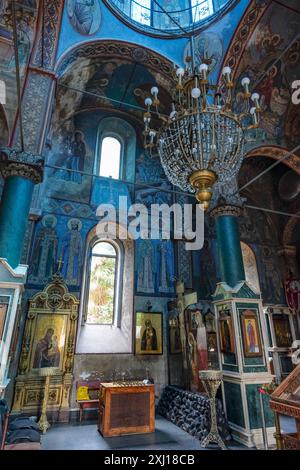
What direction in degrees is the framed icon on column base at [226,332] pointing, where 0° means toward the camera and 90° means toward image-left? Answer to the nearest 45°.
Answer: approximately 45°

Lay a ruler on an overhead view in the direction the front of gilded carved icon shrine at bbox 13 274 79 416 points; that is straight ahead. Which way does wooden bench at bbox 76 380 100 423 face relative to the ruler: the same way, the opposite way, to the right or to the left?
the same way

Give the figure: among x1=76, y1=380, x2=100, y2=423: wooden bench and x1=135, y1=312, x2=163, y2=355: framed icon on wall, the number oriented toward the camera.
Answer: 2

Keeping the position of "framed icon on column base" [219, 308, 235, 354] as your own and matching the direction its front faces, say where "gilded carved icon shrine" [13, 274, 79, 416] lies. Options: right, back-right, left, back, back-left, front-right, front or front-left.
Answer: front-right

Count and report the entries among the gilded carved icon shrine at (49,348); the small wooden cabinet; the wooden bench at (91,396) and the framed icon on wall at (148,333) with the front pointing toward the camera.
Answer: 4

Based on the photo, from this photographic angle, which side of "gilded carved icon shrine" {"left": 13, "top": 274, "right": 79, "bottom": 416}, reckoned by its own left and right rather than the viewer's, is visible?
front

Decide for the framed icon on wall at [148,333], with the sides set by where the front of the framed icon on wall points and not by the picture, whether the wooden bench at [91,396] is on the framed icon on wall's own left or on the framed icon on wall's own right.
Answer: on the framed icon on wall's own right

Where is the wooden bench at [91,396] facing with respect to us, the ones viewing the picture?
facing the viewer

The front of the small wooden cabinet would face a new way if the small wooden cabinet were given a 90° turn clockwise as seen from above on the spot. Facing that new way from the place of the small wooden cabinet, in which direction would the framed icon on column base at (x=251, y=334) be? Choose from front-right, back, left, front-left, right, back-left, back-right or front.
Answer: back

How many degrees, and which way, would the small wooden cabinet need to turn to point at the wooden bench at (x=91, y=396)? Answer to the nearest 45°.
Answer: approximately 135° to its right

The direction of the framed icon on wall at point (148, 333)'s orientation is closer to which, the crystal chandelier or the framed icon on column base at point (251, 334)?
the crystal chandelier

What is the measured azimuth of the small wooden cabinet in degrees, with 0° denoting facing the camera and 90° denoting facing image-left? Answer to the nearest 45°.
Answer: approximately 0°

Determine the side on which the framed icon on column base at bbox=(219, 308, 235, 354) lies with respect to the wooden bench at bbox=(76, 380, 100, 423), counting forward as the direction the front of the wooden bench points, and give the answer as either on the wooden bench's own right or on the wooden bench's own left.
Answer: on the wooden bench's own left

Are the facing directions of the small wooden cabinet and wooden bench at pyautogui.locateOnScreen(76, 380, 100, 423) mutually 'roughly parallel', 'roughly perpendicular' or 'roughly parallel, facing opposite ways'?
roughly parallel

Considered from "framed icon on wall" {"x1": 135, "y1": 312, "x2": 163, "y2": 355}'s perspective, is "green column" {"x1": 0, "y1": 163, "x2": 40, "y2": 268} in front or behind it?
in front

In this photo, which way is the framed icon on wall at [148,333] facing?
toward the camera

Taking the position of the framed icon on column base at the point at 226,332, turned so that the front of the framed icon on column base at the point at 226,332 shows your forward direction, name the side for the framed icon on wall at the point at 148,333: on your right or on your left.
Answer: on your right

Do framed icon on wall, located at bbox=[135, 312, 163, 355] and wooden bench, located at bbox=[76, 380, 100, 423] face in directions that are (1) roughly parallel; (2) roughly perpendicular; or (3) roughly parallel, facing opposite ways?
roughly parallel
